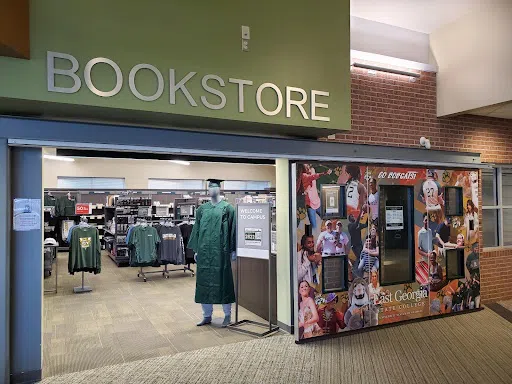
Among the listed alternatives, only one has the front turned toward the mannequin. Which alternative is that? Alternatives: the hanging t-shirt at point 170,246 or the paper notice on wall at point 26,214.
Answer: the hanging t-shirt

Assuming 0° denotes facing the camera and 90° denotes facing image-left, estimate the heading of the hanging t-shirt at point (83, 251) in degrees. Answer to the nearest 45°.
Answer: approximately 0°

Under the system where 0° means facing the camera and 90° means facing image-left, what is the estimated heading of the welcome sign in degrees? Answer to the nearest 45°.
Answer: approximately 0°

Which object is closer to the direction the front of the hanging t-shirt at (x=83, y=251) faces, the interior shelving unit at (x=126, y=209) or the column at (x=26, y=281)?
the column

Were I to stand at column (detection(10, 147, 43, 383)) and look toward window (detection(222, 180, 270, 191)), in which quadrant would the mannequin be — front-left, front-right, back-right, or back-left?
front-right

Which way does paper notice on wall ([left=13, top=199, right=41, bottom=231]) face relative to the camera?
toward the camera

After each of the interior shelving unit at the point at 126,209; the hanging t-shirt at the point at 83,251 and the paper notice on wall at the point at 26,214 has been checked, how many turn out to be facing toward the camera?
3

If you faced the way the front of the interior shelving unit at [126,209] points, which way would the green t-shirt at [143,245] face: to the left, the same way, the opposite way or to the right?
the same way

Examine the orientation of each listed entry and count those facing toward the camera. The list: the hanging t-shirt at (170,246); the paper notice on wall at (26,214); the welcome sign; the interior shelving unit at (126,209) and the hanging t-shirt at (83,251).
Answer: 5

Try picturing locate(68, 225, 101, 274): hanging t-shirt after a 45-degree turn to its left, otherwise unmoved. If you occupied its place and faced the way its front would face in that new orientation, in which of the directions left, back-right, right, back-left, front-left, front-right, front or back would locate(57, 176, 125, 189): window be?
back-left

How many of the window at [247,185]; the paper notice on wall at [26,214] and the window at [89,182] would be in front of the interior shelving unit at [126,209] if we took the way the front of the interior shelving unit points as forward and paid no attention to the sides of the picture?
1

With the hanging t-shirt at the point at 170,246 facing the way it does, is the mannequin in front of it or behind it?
in front

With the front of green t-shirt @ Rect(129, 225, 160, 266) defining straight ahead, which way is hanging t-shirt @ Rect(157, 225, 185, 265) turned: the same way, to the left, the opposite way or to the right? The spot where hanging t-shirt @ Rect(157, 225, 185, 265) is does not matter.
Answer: the same way

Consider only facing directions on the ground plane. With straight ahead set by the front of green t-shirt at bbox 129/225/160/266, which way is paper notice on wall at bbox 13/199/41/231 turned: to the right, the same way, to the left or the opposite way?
the same way

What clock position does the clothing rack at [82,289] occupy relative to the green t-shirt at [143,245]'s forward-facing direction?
The clothing rack is roughly at 2 o'clock from the green t-shirt.

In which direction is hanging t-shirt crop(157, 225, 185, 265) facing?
toward the camera
